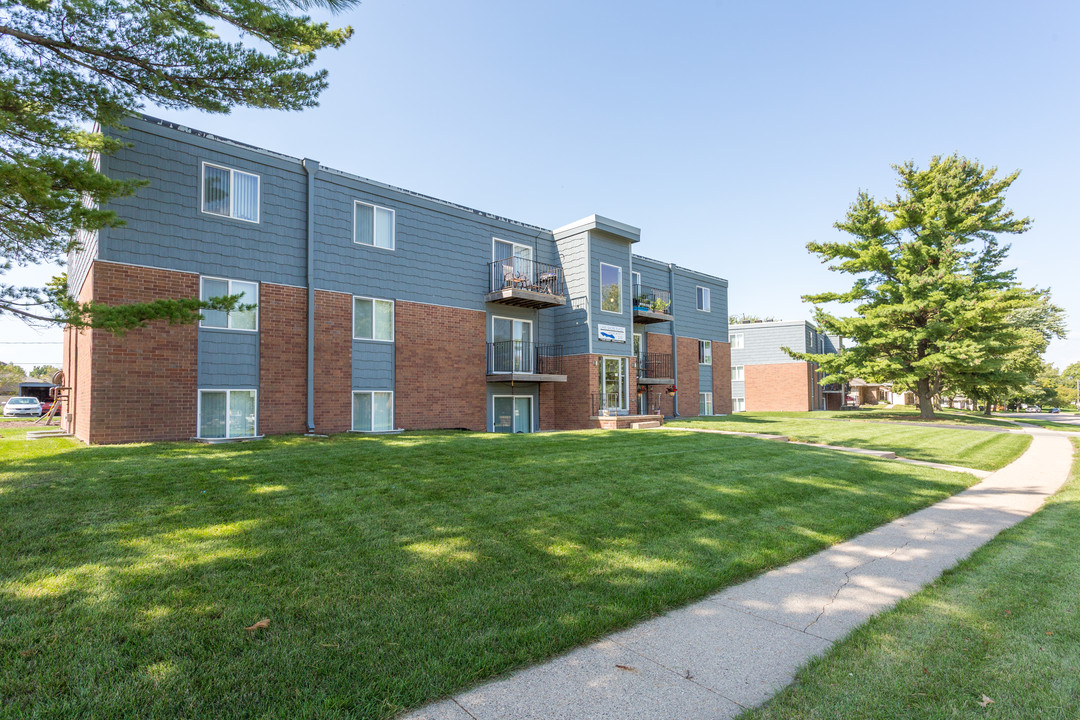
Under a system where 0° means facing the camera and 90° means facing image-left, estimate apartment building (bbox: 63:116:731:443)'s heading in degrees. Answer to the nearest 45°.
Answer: approximately 315°

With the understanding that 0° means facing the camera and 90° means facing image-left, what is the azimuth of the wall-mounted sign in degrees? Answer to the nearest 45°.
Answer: approximately 315°

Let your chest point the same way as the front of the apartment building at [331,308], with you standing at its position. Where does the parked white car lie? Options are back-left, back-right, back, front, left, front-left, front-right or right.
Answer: back

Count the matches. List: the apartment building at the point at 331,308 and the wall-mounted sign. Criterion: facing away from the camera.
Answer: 0

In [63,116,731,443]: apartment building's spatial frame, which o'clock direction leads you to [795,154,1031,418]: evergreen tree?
The evergreen tree is roughly at 10 o'clock from the apartment building.

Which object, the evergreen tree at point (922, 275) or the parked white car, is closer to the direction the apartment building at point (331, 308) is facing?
the evergreen tree

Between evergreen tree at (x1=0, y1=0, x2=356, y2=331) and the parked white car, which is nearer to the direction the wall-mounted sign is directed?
the evergreen tree

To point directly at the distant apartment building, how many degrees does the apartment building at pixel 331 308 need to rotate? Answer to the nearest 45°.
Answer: approximately 90° to its left

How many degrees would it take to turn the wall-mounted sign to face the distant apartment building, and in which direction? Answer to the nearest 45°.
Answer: approximately 90° to its left
